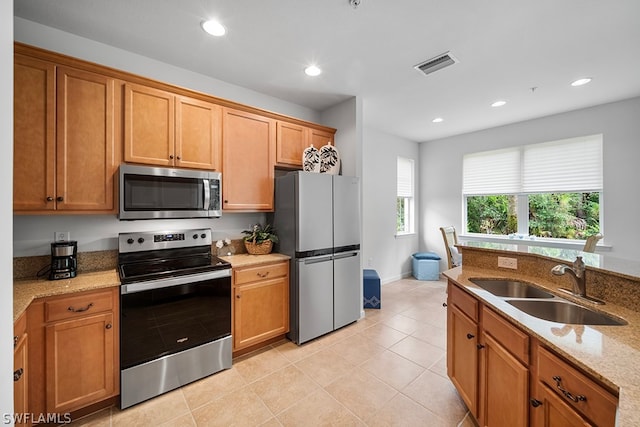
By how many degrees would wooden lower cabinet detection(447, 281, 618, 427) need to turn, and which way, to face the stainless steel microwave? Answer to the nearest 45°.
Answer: approximately 45° to its right

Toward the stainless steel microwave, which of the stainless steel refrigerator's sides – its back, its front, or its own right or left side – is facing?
right

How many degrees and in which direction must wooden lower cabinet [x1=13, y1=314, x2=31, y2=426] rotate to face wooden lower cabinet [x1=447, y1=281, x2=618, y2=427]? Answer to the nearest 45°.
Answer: approximately 45° to its right

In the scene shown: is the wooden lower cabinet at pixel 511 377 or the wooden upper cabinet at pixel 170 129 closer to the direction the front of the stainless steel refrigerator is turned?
the wooden lower cabinet

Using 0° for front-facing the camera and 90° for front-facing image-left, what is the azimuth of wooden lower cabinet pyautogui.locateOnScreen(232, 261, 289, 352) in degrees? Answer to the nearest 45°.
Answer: approximately 315°

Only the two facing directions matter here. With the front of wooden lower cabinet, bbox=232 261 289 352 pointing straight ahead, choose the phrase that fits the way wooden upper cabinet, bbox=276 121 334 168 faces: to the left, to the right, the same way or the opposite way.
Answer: the same way

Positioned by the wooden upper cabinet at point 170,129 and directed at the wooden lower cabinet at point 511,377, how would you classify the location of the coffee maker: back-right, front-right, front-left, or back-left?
back-right

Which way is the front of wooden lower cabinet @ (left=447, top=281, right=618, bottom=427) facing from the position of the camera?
facing the viewer and to the left of the viewer

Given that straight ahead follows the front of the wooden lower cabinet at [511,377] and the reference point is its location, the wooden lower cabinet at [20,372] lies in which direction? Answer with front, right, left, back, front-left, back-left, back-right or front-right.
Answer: front

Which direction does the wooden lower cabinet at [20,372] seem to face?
to the viewer's right

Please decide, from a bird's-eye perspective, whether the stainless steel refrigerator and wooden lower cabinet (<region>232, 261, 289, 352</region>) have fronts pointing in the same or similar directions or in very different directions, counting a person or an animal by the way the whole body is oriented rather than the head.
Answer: same or similar directions

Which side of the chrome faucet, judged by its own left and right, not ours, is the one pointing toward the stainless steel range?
front

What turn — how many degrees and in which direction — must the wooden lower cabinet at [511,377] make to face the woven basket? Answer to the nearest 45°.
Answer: approximately 45° to its right

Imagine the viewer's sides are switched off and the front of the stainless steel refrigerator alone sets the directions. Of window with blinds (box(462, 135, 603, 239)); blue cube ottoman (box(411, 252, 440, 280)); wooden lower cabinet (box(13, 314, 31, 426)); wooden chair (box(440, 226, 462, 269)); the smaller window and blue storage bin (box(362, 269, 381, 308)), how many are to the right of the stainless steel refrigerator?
1

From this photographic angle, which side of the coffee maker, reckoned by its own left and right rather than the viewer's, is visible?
front

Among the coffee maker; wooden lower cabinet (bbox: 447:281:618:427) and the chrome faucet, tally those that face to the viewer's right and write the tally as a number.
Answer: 0

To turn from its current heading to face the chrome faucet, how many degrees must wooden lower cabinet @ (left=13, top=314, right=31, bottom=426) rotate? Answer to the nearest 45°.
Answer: approximately 45° to its right
